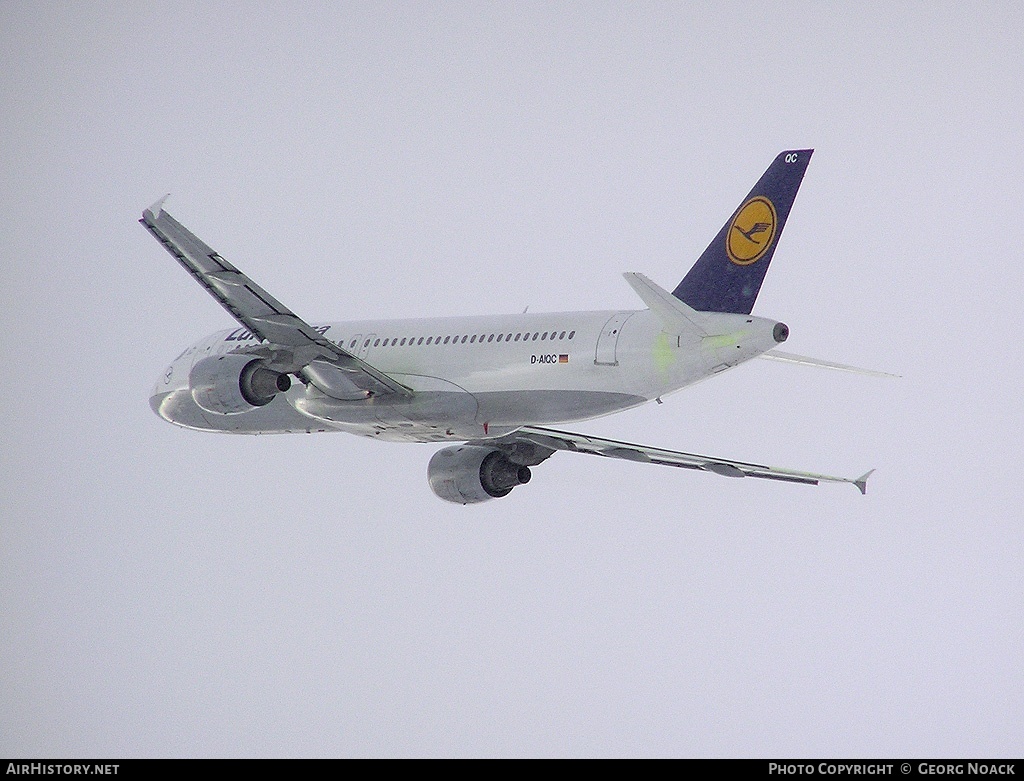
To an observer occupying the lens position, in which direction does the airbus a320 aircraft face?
facing away from the viewer and to the left of the viewer
